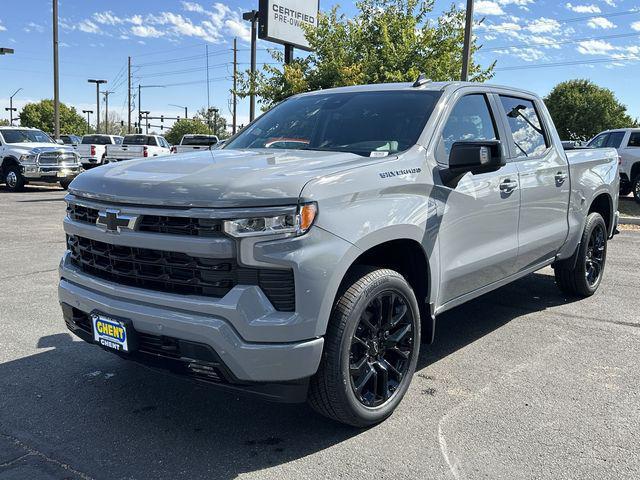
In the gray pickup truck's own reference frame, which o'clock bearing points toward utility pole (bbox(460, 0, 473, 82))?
The utility pole is roughly at 5 o'clock from the gray pickup truck.

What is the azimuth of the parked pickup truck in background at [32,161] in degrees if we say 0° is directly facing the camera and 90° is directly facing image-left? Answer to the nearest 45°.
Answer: approximately 315°

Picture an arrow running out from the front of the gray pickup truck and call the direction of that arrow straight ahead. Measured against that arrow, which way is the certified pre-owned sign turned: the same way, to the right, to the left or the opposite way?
to the left

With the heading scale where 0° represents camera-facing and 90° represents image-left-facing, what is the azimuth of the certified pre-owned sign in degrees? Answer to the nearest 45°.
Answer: approximately 315°
